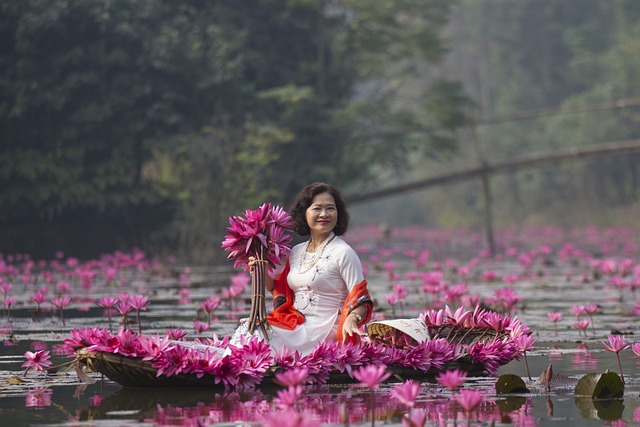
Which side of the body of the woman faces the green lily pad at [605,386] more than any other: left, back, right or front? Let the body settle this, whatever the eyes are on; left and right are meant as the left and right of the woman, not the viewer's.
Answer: left

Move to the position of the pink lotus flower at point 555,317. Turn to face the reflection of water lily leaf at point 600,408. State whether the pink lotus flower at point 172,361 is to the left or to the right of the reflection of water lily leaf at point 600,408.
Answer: right
